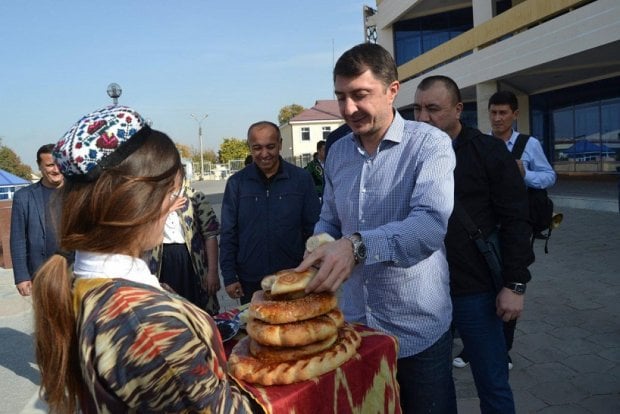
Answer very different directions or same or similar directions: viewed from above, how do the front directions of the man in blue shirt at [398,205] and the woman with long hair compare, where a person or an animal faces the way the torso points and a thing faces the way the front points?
very different directions

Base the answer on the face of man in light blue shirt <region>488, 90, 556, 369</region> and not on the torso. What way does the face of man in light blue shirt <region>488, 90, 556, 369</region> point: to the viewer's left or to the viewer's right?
to the viewer's left

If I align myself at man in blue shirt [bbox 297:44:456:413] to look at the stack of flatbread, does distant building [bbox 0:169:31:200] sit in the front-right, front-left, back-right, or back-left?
back-right

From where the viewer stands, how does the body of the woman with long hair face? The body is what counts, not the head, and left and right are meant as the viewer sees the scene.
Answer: facing away from the viewer and to the right of the viewer

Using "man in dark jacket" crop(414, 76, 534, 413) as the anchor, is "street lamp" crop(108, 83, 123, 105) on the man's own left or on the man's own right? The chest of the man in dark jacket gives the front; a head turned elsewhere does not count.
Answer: on the man's own right

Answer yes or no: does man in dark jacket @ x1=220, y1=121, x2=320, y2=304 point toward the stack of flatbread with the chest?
yes

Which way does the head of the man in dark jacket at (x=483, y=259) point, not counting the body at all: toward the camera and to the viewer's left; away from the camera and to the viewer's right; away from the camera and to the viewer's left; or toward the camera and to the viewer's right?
toward the camera and to the viewer's left

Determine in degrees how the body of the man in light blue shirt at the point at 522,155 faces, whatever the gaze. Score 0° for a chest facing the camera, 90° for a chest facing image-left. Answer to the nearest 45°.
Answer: approximately 45°

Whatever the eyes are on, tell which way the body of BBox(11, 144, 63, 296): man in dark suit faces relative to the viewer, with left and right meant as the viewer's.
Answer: facing the viewer and to the right of the viewer

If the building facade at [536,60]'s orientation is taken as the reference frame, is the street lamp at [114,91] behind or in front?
in front

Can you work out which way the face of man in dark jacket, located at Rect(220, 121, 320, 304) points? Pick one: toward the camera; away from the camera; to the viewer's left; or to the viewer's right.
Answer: toward the camera

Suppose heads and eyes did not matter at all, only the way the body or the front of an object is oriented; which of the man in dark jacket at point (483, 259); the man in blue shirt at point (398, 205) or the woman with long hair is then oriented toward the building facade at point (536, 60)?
the woman with long hair

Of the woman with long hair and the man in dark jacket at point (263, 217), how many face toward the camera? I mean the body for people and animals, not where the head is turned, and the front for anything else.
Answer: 1

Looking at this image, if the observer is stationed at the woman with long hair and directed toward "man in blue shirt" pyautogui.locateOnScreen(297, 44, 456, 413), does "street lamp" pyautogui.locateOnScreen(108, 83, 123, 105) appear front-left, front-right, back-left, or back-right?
front-left

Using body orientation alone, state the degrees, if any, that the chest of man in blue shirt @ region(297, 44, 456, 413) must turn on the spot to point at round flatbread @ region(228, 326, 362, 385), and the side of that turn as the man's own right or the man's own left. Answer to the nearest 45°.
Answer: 0° — they already face it

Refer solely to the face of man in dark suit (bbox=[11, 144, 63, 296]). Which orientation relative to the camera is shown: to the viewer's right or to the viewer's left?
to the viewer's right

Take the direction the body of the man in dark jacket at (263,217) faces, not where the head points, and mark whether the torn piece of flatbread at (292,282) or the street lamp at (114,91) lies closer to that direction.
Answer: the torn piece of flatbread

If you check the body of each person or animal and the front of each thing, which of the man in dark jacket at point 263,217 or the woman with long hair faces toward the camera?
the man in dark jacket
